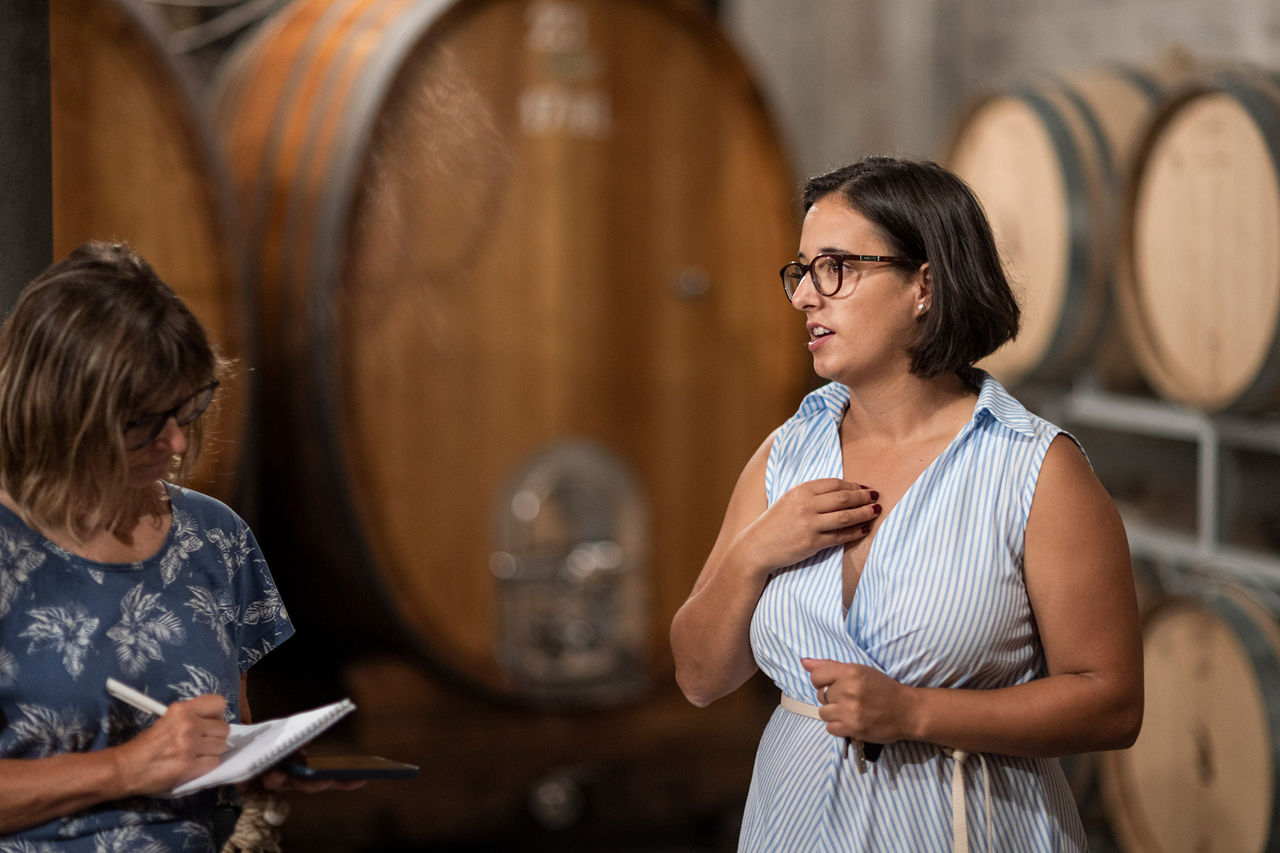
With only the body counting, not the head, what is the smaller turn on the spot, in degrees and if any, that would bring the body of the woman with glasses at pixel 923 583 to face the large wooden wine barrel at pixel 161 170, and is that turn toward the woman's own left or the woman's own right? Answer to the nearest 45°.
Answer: approximately 90° to the woman's own right

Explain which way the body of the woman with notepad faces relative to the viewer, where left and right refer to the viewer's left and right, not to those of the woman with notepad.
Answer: facing the viewer and to the right of the viewer

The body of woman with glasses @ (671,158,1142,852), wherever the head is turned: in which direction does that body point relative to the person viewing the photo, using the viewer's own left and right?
facing the viewer and to the left of the viewer

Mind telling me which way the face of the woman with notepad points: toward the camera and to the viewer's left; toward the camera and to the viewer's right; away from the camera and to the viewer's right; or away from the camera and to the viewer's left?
toward the camera and to the viewer's right

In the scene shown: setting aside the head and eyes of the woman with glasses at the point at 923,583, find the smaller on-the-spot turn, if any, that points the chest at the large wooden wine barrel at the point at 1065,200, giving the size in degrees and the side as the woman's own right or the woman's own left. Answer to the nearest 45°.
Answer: approximately 135° to the woman's own right

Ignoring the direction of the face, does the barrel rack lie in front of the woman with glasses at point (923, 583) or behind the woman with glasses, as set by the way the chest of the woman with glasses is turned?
behind

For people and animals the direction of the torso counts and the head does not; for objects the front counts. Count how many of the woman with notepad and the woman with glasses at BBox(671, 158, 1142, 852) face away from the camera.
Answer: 0

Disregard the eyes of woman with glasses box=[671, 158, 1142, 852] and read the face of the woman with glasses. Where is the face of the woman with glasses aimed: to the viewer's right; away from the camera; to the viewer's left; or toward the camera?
to the viewer's left

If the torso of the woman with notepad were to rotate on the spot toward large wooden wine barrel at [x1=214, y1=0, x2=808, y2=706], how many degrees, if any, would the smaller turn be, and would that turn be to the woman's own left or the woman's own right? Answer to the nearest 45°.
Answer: approximately 90° to the woman's own left
